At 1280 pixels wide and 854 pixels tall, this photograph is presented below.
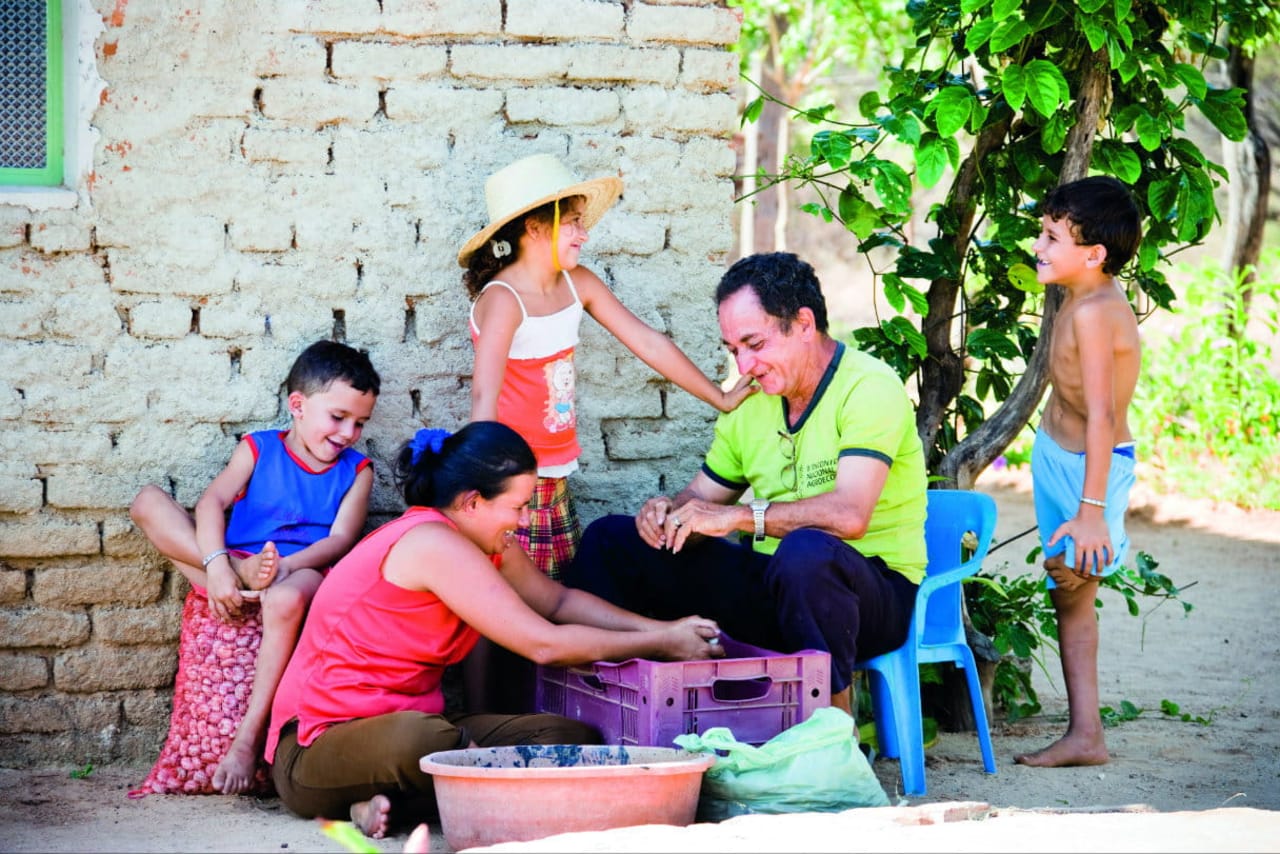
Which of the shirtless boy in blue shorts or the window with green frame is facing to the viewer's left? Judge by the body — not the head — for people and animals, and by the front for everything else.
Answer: the shirtless boy in blue shorts

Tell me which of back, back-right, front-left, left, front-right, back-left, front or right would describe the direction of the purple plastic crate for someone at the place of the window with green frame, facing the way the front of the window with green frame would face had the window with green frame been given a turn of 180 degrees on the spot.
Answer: back-right

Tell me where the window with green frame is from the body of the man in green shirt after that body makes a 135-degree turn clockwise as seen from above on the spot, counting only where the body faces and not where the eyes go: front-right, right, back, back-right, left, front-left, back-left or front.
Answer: left

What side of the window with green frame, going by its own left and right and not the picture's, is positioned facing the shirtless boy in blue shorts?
left

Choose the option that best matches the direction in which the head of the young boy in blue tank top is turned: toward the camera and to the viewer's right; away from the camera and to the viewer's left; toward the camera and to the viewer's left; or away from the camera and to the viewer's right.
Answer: toward the camera and to the viewer's right

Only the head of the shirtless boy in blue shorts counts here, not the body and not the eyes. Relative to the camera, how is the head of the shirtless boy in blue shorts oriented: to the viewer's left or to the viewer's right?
to the viewer's left

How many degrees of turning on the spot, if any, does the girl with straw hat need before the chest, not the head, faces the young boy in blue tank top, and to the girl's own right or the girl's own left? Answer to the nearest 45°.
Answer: approximately 135° to the girl's own right

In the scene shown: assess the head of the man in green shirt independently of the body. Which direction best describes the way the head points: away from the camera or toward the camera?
toward the camera

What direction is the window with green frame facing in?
toward the camera

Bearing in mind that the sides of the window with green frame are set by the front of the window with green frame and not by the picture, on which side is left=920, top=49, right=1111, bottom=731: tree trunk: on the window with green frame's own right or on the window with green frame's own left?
on the window with green frame's own left

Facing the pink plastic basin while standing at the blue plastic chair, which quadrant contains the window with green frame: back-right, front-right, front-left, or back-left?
front-right

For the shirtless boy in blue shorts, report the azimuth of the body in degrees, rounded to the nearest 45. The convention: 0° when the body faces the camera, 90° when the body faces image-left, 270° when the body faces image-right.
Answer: approximately 90°

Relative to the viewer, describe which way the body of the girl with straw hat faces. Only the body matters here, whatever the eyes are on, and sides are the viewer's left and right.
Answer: facing the viewer and to the right of the viewer

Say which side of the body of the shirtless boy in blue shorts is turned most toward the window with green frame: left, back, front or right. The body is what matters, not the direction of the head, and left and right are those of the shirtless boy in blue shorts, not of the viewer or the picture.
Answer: front

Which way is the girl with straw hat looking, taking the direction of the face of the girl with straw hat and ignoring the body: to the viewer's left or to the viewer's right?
to the viewer's right

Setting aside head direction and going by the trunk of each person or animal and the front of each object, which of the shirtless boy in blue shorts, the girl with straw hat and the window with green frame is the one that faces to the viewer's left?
the shirtless boy in blue shorts

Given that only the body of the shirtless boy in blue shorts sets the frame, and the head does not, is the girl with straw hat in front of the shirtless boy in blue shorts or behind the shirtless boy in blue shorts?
in front
